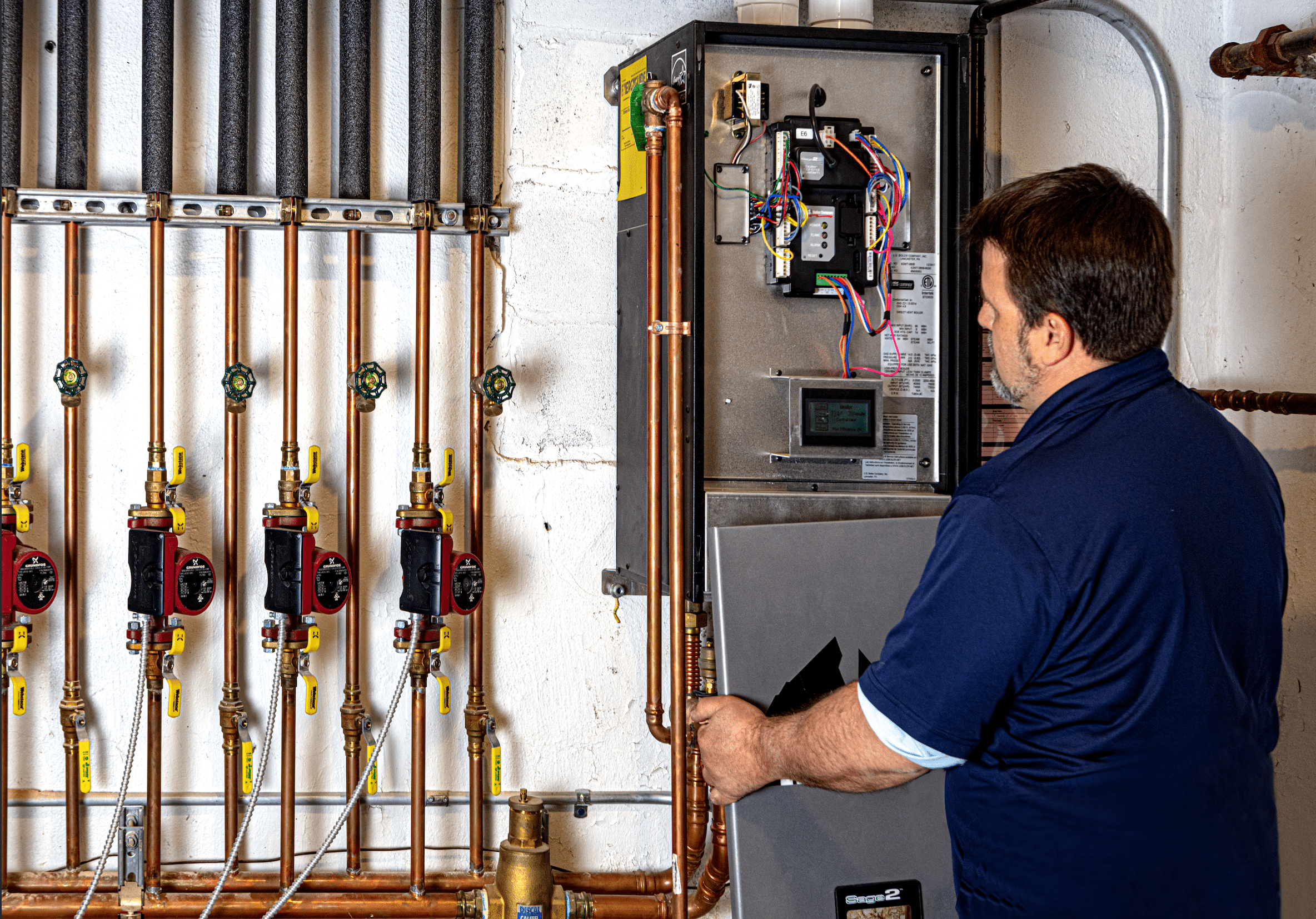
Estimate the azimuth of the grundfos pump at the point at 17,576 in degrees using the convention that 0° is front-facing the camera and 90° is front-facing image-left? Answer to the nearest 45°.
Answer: approximately 315°

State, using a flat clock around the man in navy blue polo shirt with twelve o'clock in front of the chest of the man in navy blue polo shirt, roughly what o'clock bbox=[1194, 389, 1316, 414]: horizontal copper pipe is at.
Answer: The horizontal copper pipe is roughly at 2 o'clock from the man in navy blue polo shirt.

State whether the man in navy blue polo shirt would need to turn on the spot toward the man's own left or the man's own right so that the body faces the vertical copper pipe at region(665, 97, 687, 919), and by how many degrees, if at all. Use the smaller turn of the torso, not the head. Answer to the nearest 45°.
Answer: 0° — they already face it

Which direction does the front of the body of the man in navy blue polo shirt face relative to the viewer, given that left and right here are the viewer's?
facing away from the viewer and to the left of the viewer
